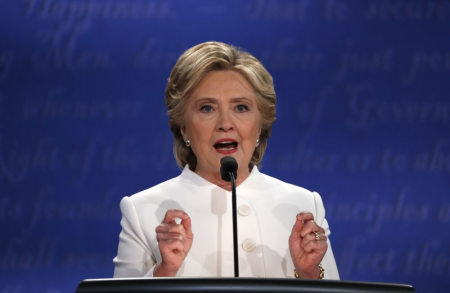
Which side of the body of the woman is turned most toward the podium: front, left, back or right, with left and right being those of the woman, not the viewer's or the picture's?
front

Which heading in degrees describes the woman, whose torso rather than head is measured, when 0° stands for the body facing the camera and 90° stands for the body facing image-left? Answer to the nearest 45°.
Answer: approximately 0°
